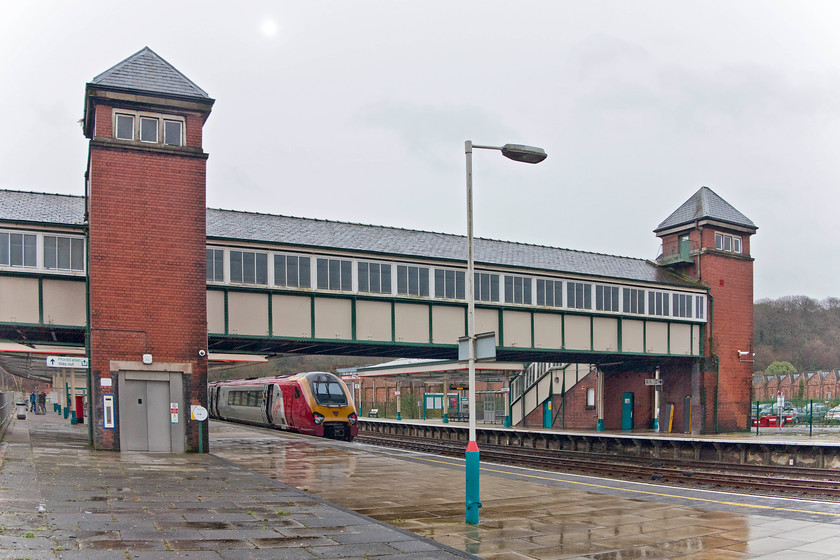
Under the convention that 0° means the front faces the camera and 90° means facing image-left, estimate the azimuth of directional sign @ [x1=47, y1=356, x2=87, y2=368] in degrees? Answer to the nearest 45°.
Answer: approximately 0°

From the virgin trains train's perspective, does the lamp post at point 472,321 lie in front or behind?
in front

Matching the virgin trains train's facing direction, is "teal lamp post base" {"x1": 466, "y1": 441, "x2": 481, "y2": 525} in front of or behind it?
in front

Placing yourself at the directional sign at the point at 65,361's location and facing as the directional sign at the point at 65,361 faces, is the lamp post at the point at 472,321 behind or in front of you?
in front

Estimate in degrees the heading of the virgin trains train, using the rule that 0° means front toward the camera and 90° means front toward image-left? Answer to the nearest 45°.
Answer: approximately 315°
